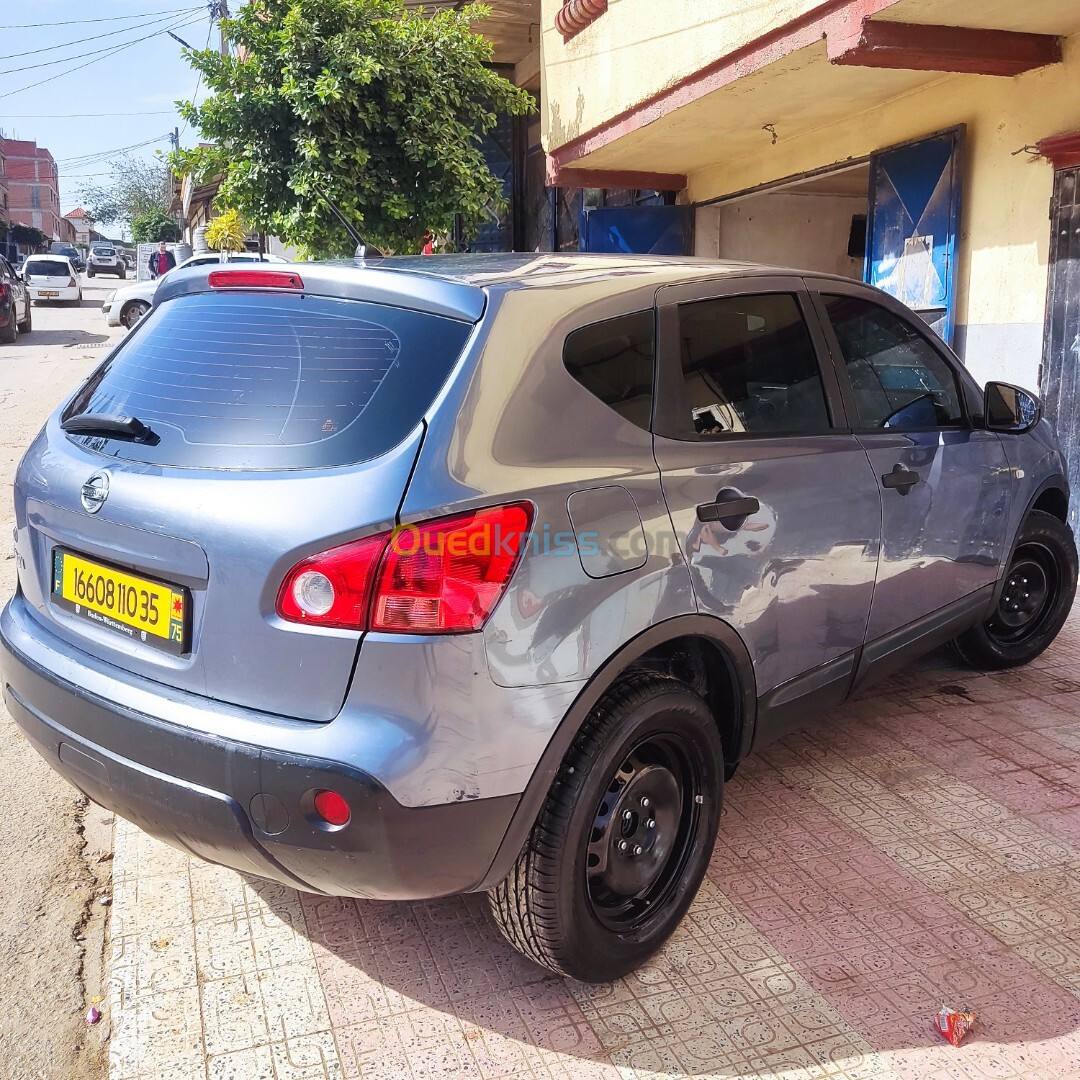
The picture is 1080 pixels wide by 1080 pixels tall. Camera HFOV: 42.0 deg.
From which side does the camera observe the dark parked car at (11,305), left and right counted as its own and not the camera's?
back

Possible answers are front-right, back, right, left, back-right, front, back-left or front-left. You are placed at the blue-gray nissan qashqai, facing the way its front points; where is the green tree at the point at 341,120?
front-left

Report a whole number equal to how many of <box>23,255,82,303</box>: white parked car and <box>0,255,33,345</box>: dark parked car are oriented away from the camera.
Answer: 2

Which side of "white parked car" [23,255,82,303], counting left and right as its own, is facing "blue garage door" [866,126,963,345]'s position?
back

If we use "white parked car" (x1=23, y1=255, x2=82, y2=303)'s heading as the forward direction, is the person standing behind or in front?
in front

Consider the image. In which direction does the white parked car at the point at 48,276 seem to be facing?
away from the camera

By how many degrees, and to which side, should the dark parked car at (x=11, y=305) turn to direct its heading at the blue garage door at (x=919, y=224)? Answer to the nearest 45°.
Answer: approximately 180°

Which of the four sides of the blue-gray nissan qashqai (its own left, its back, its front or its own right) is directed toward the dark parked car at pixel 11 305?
left

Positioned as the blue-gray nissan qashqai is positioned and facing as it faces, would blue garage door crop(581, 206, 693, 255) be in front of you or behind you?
in front

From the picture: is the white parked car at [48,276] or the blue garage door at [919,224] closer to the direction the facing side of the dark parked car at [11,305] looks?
the white parked car

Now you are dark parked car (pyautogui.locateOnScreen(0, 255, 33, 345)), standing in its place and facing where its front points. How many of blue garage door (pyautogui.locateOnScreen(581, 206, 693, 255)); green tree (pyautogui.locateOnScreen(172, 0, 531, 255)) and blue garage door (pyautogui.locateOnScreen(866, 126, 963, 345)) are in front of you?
0

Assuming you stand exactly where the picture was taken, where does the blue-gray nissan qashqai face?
facing away from the viewer and to the right of the viewer

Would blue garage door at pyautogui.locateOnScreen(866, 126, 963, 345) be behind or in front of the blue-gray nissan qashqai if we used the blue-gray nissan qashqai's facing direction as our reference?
in front

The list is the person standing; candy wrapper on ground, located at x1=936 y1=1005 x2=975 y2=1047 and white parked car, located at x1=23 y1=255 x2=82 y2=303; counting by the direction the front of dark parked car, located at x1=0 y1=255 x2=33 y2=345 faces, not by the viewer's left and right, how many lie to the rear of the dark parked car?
1
